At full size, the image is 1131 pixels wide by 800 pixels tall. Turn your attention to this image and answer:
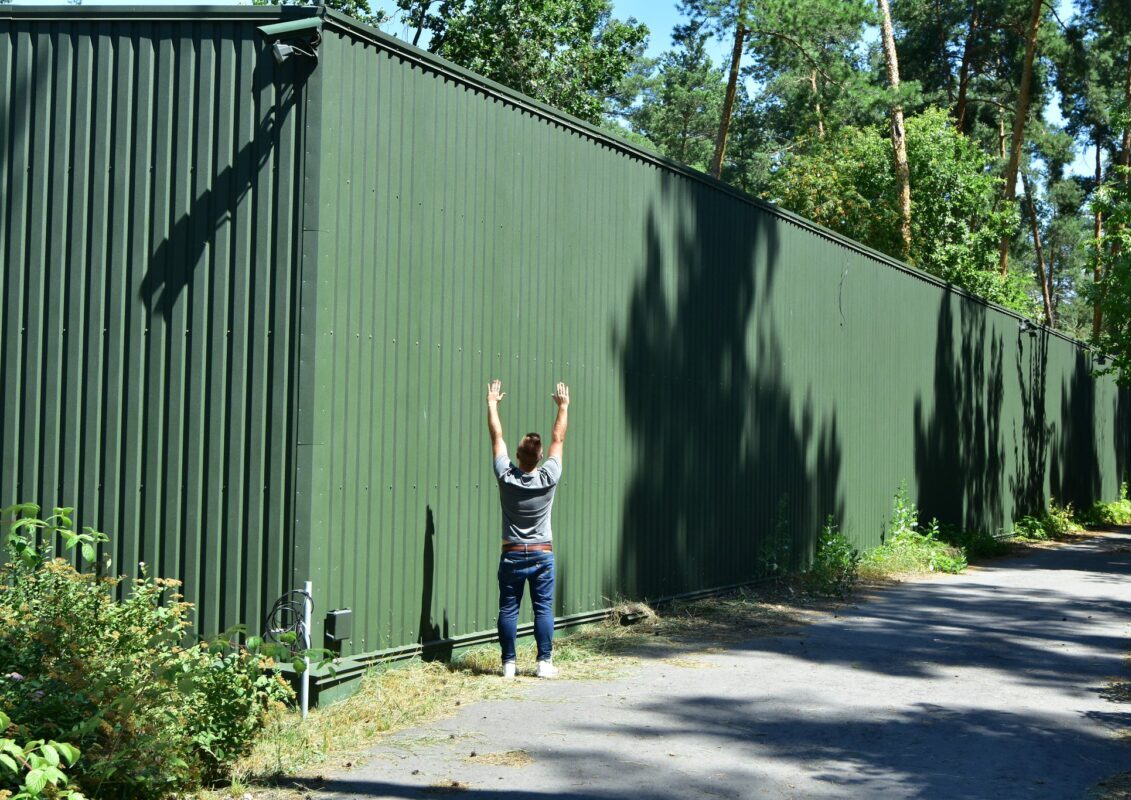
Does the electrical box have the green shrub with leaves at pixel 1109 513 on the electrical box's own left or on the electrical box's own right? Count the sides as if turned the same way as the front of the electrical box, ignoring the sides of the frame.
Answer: on the electrical box's own left

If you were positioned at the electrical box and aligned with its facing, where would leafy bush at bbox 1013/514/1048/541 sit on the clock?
The leafy bush is roughly at 9 o'clock from the electrical box.

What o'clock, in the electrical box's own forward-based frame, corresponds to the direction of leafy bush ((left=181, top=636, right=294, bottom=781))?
The leafy bush is roughly at 2 o'clock from the electrical box.

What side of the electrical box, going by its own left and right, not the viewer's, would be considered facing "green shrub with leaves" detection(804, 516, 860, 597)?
left

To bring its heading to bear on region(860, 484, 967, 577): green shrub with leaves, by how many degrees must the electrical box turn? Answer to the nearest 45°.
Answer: approximately 90° to its left

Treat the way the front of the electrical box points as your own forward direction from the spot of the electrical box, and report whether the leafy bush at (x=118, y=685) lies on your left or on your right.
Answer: on your right

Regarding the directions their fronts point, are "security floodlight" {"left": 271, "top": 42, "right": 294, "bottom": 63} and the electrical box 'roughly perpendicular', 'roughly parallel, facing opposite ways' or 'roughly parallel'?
roughly perpendicular

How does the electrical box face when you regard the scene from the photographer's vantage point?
facing the viewer and to the right of the viewer
